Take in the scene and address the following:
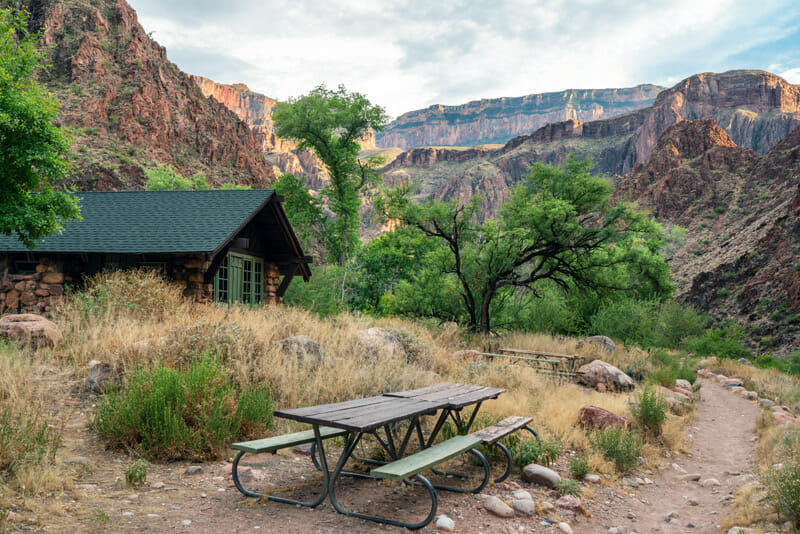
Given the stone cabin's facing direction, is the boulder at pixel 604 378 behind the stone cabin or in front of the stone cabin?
in front

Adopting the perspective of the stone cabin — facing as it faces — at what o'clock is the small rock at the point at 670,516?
The small rock is roughly at 1 o'clock from the stone cabin.

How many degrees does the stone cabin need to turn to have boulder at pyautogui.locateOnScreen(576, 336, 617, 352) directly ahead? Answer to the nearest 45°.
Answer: approximately 45° to its left

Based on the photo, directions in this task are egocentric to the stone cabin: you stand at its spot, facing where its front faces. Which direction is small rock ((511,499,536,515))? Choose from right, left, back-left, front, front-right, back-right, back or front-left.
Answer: front-right

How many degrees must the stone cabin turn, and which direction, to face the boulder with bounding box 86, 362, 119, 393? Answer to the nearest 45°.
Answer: approximately 45° to its right

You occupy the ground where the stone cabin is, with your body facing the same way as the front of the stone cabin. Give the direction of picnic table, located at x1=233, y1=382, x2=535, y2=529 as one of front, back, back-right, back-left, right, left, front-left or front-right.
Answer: front-right

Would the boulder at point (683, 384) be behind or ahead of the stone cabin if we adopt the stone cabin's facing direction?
ahead

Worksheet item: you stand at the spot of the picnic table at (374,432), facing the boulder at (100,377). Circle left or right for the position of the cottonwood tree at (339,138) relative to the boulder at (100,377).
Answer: right

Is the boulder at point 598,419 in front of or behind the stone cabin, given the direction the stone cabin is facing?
in front

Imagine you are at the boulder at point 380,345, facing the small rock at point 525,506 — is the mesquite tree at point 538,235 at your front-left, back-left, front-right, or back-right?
back-left

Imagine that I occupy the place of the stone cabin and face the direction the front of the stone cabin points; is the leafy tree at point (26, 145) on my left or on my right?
on my right

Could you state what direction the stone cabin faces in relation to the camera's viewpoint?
facing the viewer and to the right of the viewer
